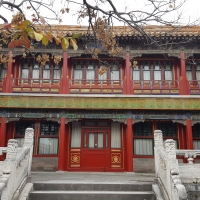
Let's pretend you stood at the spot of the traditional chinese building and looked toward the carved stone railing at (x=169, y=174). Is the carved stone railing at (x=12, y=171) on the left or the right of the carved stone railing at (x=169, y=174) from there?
right

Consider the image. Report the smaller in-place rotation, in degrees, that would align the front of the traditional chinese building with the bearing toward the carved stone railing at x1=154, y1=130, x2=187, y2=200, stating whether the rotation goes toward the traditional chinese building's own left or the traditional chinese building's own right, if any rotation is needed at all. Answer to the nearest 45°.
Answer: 0° — it already faces it

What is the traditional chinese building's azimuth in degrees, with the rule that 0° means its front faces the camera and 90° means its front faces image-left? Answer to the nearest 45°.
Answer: approximately 0°
